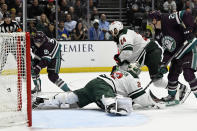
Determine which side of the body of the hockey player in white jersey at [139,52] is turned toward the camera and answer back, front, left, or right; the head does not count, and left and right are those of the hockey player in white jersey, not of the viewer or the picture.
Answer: left

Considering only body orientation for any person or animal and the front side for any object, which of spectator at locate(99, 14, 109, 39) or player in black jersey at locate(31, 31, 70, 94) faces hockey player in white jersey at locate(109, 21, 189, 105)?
the spectator

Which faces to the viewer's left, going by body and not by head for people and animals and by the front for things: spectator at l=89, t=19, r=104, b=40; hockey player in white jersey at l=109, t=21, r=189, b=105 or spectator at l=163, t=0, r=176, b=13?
the hockey player in white jersey

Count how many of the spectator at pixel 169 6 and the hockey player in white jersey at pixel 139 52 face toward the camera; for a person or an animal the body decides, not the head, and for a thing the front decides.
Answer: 1

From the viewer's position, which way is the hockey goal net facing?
facing to the right of the viewer

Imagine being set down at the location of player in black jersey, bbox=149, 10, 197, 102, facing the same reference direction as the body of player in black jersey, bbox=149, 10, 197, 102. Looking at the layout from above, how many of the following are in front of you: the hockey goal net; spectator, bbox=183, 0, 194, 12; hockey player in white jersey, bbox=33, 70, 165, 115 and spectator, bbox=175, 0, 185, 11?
2

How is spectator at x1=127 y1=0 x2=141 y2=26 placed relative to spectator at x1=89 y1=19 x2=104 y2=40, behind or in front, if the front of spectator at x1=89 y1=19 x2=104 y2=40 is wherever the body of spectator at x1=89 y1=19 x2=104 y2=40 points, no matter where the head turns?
behind

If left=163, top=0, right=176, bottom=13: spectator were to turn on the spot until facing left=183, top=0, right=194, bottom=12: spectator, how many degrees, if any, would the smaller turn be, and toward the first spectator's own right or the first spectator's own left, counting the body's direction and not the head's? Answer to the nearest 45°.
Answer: approximately 90° to the first spectator's own left

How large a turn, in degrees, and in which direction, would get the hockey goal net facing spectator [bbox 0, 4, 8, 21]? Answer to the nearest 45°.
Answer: approximately 90° to its left

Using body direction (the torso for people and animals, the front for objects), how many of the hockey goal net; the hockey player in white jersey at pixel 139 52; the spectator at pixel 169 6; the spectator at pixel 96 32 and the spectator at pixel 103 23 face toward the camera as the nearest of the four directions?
3

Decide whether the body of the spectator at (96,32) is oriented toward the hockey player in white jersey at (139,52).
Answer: yes
